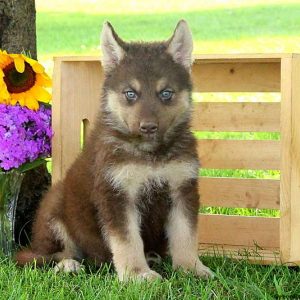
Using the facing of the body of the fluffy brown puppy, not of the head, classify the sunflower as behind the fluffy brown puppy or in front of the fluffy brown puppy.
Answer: behind

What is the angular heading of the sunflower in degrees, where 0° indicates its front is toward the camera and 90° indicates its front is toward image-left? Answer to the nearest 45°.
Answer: approximately 0°

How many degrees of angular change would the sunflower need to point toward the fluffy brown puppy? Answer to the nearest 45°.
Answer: approximately 45° to its left

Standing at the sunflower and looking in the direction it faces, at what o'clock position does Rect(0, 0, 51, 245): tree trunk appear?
The tree trunk is roughly at 6 o'clock from the sunflower.

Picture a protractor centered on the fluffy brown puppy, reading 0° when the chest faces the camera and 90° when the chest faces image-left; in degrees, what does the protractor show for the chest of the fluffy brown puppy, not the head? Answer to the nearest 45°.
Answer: approximately 315°

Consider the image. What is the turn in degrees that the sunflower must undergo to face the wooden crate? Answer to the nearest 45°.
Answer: approximately 90° to its left

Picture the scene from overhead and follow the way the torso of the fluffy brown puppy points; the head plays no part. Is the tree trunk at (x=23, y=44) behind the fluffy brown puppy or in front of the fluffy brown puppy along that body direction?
behind

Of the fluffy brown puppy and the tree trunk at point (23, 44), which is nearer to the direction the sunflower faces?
the fluffy brown puppy
